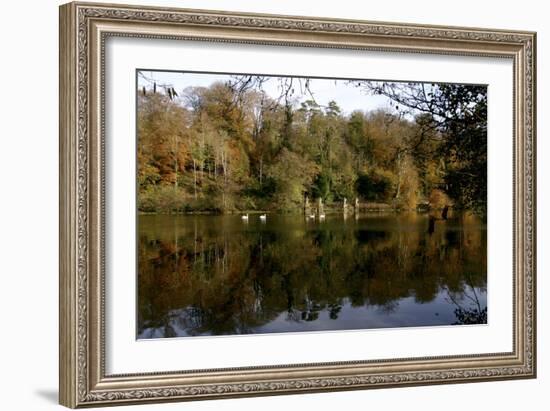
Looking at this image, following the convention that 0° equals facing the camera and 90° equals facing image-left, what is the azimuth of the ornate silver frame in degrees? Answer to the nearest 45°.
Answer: approximately 315°
